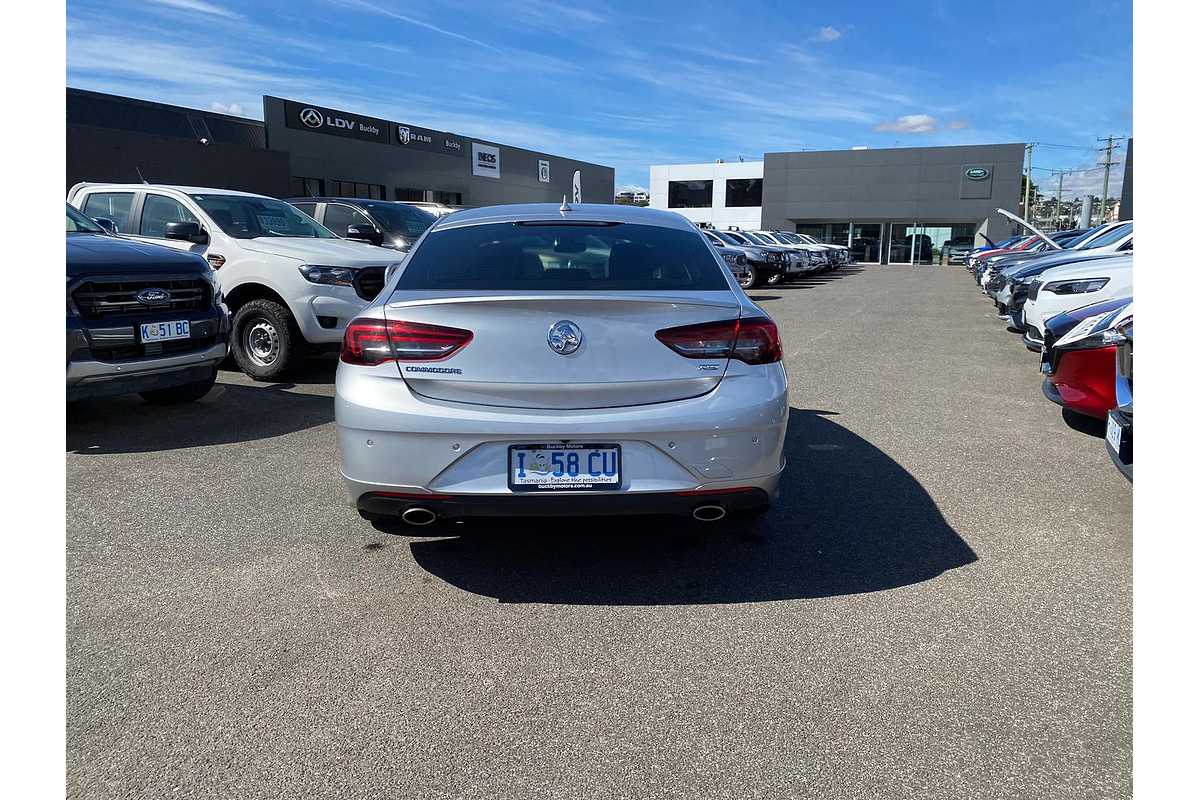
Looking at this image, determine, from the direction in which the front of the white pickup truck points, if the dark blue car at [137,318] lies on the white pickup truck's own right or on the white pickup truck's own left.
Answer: on the white pickup truck's own right

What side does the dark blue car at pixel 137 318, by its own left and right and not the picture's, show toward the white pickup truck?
left

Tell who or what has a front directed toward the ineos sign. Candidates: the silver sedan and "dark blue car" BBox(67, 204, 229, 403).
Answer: the silver sedan

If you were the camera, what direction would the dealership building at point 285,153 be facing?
facing the viewer and to the right of the viewer

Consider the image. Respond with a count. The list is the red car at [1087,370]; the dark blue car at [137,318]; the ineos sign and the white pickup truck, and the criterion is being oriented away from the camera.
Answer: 0

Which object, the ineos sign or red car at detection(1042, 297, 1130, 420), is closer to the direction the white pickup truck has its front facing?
the red car

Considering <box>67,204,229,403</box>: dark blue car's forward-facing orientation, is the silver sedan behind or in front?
in front

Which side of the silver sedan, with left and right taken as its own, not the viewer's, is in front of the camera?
back

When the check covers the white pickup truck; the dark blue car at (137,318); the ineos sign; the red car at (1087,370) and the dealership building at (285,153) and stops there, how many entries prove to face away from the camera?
0

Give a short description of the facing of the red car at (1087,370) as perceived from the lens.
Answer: facing the viewer and to the left of the viewer

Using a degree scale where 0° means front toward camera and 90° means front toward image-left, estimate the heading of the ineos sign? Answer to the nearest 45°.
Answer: approximately 315°

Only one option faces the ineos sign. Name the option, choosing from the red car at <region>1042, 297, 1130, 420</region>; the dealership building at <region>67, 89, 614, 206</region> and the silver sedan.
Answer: the silver sedan

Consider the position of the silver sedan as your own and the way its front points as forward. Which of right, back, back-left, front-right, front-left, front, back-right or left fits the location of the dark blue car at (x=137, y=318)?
front-left

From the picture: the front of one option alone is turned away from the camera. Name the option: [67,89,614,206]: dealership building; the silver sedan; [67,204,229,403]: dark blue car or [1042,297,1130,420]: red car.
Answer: the silver sedan

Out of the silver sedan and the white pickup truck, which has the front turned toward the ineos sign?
the silver sedan

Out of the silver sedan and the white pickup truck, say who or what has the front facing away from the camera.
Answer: the silver sedan
